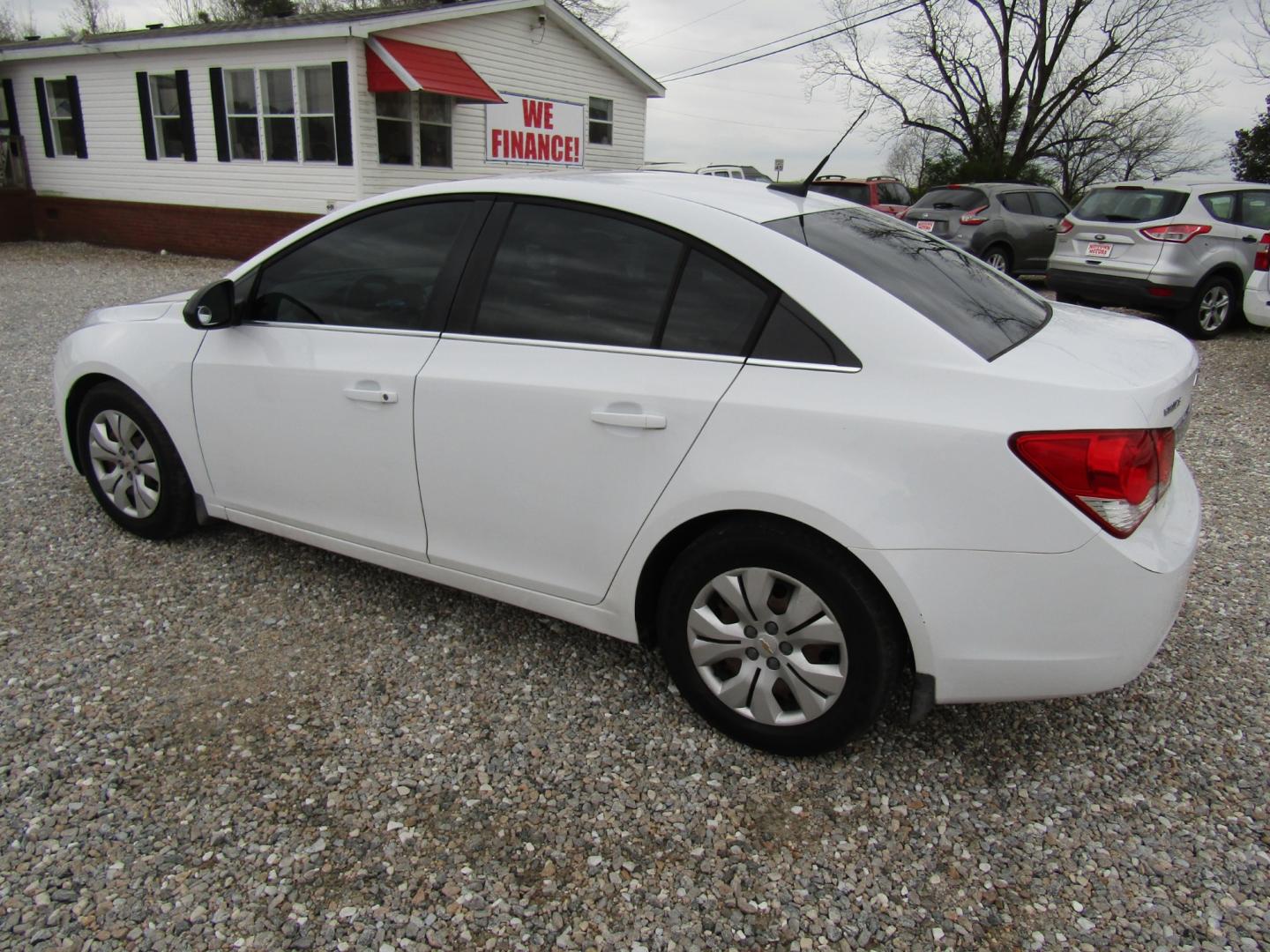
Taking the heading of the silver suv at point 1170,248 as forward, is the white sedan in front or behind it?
behind

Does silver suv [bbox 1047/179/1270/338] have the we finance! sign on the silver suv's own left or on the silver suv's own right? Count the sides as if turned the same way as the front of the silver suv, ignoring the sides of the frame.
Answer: on the silver suv's own left

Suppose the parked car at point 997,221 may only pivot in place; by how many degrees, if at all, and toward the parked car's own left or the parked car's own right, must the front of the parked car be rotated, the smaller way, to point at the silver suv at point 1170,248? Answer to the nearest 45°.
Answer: approximately 90° to the parked car's own right

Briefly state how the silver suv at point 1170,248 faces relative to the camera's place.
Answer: facing away from the viewer and to the right of the viewer

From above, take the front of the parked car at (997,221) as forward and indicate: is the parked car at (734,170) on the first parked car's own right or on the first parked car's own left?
on the first parked car's own left

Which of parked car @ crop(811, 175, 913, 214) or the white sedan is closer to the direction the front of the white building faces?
the white sedan

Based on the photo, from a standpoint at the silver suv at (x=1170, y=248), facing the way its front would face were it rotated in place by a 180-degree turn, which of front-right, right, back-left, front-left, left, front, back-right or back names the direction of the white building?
front-right

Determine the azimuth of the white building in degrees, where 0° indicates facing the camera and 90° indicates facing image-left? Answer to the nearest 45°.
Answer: approximately 45°

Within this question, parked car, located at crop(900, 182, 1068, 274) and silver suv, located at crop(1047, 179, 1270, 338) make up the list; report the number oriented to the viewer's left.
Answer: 0

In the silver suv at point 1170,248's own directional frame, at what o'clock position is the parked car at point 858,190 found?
The parked car is roughly at 9 o'clock from the silver suv.

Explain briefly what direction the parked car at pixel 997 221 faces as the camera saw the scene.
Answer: facing away from the viewer and to the right of the viewer

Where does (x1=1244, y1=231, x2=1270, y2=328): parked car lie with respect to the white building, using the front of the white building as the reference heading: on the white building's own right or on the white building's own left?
on the white building's own left

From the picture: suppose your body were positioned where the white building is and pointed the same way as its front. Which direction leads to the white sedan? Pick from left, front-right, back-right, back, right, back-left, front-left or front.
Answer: front-left
